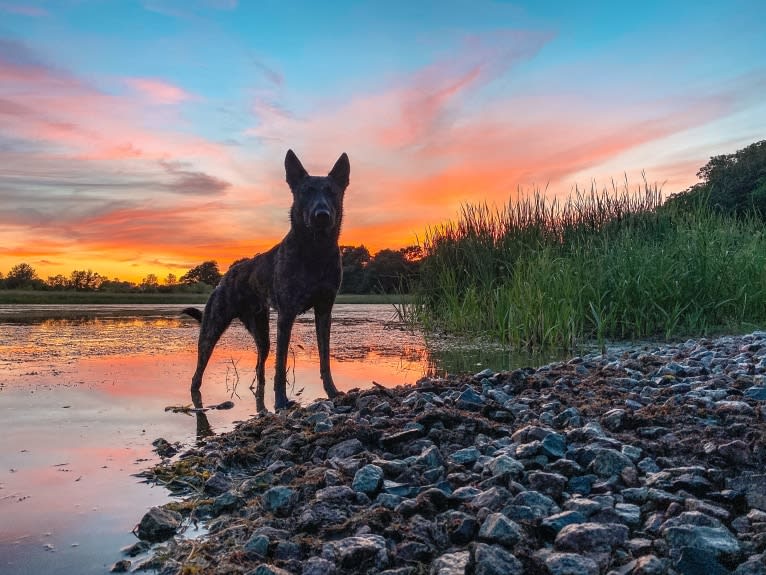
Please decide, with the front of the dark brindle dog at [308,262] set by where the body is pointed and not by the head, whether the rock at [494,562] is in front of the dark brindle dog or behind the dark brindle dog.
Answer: in front

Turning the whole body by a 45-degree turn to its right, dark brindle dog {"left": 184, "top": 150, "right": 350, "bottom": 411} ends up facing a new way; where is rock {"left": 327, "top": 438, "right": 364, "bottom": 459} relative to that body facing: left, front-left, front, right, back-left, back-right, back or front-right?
front

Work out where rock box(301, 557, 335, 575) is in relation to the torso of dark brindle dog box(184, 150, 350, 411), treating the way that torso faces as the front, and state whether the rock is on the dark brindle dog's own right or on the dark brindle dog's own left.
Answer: on the dark brindle dog's own right

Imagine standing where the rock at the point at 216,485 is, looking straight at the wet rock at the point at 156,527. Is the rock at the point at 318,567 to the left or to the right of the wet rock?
left

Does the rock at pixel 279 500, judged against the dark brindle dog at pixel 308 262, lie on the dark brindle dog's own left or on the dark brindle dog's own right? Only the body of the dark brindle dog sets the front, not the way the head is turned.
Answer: on the dark brindle dog's own right

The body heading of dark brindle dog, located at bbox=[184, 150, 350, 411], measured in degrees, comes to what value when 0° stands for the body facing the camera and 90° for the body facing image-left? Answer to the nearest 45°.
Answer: approximately 315°

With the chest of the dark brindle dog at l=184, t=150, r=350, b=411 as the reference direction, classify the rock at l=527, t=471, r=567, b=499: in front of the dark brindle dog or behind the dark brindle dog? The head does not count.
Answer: in front

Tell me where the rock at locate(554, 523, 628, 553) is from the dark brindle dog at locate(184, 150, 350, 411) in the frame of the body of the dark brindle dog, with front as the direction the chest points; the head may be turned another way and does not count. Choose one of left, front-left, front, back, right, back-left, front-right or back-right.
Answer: front-right

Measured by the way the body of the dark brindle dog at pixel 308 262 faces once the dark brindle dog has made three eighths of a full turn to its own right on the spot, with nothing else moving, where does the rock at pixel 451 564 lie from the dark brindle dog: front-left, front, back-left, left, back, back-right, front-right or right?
left

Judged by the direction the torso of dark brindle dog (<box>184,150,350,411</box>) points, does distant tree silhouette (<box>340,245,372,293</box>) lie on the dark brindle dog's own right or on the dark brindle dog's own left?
on the dark brindle dog's own left

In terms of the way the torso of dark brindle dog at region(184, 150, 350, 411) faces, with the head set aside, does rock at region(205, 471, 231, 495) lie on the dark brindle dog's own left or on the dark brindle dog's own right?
on the dark brindle dog's own right

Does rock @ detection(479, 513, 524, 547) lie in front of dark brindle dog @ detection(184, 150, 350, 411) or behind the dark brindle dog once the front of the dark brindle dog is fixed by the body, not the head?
in front
